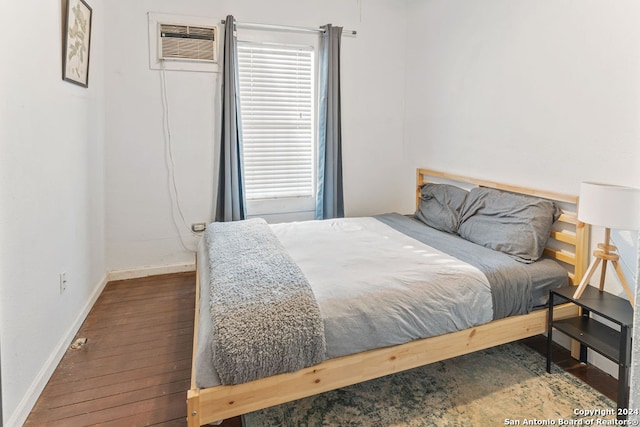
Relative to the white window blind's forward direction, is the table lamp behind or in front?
in front

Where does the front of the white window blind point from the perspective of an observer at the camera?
facing the viewer

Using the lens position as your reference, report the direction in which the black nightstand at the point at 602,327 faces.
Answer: facing the viewer and to the left of the viewer

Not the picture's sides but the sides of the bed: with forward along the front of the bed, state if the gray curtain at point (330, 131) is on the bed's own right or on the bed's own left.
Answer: on the bed's own right

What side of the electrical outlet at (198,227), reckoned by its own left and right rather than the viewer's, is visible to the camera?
front

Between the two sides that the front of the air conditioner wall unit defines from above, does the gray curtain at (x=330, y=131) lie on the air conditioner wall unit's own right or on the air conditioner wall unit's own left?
on the air conditioner wall unit's own left

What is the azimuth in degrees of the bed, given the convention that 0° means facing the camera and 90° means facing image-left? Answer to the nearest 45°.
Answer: approximately 45°

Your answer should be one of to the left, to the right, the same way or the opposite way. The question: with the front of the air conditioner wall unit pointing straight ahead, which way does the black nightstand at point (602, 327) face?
to the right

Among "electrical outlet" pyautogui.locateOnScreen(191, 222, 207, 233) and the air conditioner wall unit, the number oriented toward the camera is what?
2

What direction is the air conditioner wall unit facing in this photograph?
toward the camera
